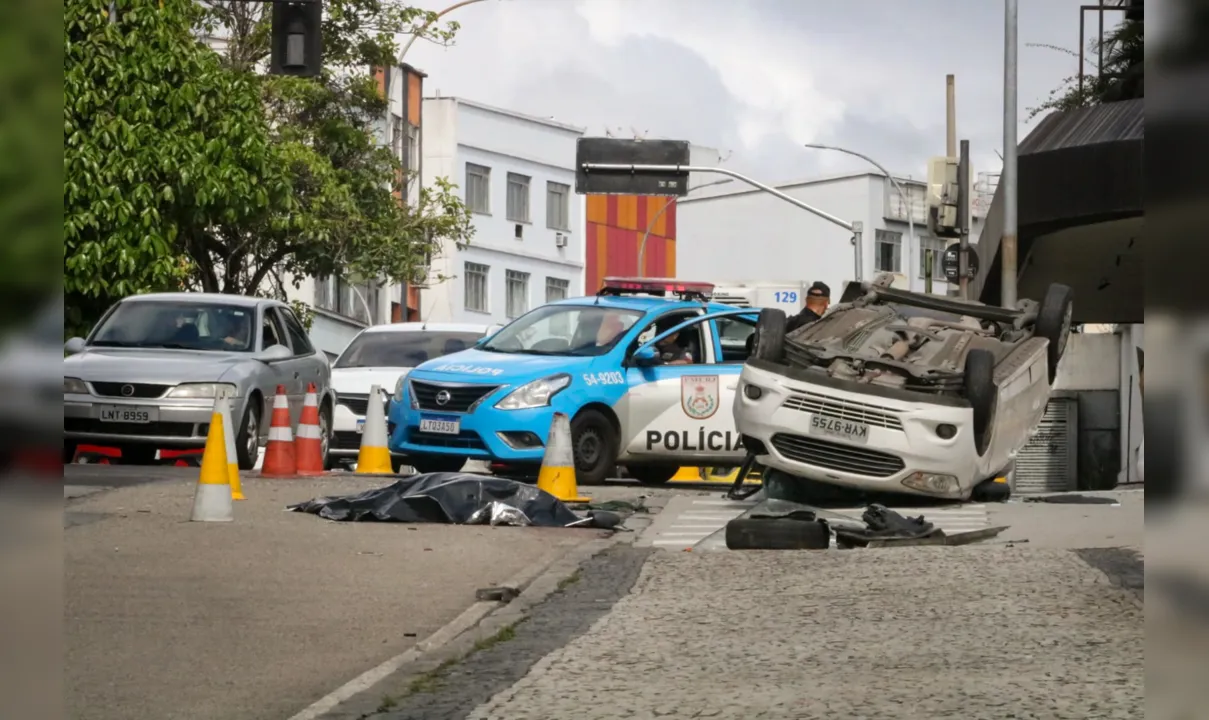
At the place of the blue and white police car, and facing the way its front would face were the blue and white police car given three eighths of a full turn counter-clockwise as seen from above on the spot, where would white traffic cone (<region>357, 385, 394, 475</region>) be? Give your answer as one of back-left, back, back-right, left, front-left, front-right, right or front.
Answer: back

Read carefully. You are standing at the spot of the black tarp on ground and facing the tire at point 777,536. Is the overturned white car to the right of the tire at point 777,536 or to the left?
left

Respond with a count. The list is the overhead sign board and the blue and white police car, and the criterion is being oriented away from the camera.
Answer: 1

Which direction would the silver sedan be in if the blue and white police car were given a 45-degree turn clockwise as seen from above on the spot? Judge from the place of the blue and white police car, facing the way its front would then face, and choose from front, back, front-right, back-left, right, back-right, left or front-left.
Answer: front

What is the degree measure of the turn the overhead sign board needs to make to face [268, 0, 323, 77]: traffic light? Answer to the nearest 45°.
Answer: approximately 180°

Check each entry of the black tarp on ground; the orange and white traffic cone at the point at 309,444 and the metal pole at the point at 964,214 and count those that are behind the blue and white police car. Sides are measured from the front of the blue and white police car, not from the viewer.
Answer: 1

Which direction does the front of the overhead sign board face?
away from the camera
